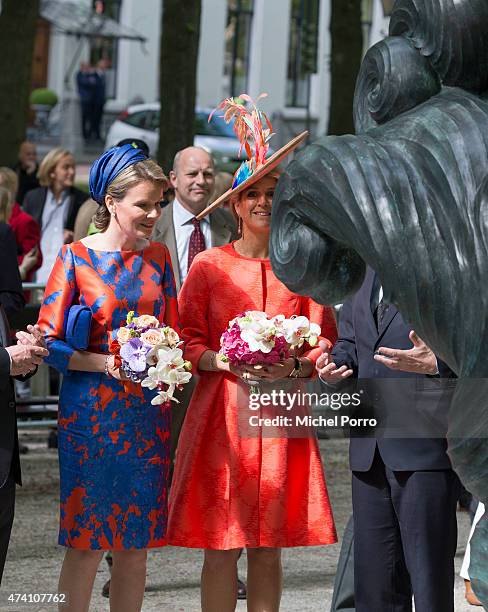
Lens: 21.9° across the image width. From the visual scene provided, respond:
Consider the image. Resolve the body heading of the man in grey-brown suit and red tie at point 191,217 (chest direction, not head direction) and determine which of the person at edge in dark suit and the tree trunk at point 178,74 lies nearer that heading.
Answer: the person at edge in dark suit

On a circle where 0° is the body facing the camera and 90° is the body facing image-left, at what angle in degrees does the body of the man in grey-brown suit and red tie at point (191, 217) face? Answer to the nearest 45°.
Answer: approximately 0°

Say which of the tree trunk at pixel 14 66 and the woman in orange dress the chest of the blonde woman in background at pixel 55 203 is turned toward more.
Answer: the woman in orange dress

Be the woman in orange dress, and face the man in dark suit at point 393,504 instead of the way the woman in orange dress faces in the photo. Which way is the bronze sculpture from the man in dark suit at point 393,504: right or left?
right

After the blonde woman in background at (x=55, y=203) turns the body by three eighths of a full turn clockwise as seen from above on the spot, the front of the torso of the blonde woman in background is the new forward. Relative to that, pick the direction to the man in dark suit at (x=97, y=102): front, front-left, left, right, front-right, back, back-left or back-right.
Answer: right

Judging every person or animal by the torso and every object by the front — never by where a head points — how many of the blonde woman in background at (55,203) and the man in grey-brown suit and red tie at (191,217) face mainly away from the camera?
0

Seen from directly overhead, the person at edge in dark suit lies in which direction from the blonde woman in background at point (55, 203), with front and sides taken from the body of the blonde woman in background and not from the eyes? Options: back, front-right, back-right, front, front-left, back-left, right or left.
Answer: front-right

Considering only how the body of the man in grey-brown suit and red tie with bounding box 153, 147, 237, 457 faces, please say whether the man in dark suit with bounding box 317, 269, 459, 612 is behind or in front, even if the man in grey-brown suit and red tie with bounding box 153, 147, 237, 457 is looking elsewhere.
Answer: in front

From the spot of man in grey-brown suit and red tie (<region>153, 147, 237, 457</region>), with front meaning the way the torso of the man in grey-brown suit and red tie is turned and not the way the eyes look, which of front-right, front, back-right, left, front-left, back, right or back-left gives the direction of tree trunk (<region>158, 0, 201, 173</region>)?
back

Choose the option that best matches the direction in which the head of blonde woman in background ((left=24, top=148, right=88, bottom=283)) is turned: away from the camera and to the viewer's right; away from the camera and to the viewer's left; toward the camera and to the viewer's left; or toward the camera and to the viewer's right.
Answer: toward the camera and to the viewer's right

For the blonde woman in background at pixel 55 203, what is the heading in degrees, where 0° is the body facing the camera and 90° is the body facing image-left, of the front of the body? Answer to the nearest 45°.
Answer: approximately 315°

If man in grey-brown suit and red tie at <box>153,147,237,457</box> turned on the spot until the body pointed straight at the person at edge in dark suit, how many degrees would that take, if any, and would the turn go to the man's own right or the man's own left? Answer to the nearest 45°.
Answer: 0° — they already face them
